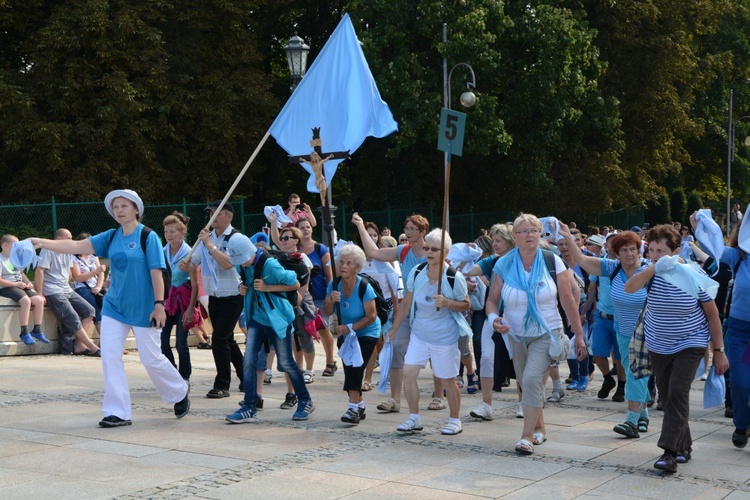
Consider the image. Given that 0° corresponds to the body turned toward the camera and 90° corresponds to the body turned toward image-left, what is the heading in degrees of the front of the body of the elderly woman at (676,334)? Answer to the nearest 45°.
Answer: approximately 45°

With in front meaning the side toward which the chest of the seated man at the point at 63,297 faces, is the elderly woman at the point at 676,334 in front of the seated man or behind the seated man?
in front

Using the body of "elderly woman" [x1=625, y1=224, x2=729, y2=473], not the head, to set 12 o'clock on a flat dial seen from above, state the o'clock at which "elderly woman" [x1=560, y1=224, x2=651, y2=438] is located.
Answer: "elderly woman" [x1=560, y1=224, x2=651, y2=438] is roughly at 4 o'clock from "elderly woman" [x1=625, y1=224, x2=729, y2=473].

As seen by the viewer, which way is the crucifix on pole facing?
toward the camera

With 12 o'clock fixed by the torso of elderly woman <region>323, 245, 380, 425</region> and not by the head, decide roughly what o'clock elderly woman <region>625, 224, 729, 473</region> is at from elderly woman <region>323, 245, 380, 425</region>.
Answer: elderly woman <region>625, 224, 729, 473</region> is roughly at 9 o'clock from elderly woman <region>323, 245, 380, 425</region>.

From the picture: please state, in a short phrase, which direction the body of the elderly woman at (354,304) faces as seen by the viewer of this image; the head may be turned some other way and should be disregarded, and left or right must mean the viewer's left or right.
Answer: facing the viewer and to the left of the viewer

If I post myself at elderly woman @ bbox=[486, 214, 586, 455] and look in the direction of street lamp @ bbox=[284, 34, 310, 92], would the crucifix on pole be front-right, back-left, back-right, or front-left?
front-left

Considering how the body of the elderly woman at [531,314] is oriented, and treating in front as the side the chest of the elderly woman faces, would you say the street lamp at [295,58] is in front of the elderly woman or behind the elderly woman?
behind

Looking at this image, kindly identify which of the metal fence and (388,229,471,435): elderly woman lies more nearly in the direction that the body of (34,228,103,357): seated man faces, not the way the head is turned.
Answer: the elderly woman

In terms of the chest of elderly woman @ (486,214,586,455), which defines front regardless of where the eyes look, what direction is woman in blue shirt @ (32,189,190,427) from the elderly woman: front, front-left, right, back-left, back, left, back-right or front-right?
right

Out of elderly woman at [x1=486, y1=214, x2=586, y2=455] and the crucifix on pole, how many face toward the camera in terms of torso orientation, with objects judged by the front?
2
